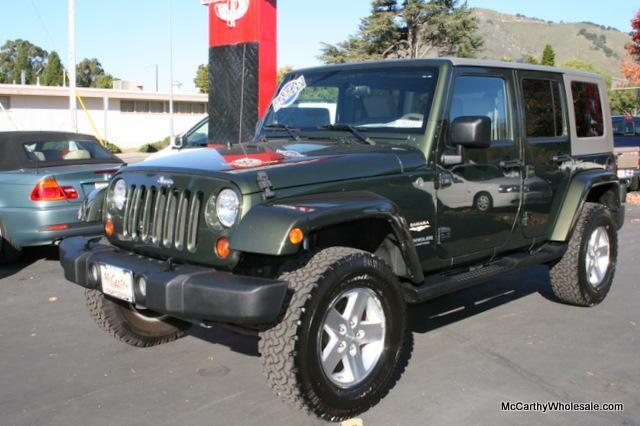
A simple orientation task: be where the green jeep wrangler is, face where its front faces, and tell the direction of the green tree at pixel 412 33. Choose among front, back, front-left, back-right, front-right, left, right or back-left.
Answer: back-right

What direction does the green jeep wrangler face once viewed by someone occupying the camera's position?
facing the viewer and to the left of the viewer

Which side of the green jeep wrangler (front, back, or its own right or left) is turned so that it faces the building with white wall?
right
